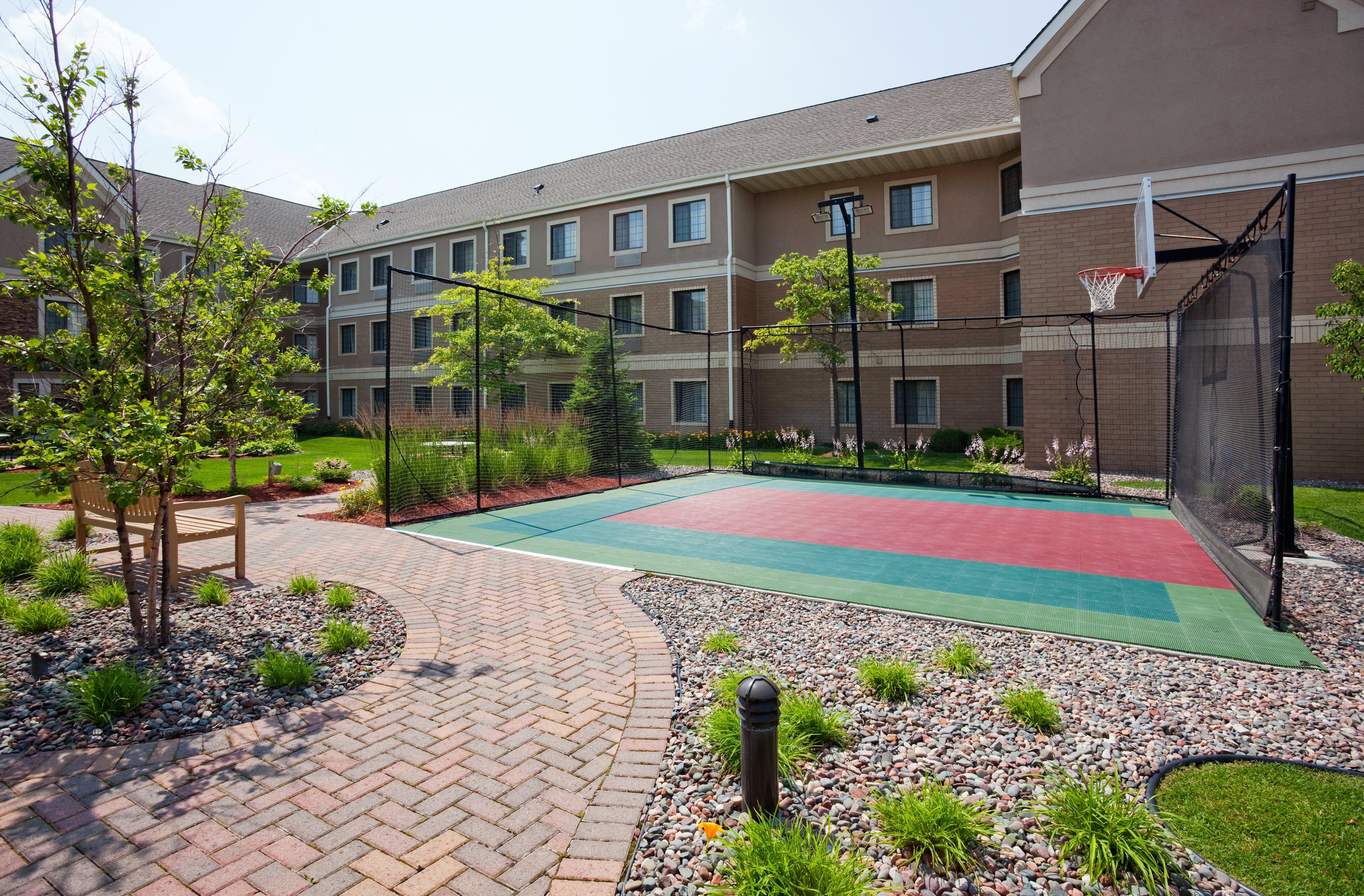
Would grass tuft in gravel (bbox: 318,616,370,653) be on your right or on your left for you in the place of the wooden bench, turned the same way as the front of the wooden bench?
on your right

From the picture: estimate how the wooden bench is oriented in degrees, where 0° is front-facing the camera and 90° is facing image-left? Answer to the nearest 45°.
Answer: approximately 225°

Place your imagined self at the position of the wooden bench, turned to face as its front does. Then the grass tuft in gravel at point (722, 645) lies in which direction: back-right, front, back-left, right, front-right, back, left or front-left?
right

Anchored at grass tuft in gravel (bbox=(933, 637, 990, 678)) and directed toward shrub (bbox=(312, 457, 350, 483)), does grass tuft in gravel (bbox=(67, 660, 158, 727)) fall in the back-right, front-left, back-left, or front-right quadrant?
front-left

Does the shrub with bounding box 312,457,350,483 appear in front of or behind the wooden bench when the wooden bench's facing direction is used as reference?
in front

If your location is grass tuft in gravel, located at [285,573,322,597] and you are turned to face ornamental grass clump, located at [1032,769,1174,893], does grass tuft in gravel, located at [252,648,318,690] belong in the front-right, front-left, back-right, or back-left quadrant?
front-right

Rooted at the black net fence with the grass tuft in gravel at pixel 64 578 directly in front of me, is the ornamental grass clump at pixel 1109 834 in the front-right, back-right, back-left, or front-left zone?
front-left

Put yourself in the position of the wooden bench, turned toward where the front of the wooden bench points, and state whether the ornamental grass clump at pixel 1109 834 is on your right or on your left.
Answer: on your right

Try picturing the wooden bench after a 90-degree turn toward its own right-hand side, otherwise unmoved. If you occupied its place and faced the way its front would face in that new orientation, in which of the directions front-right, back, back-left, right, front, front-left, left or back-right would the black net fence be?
left
